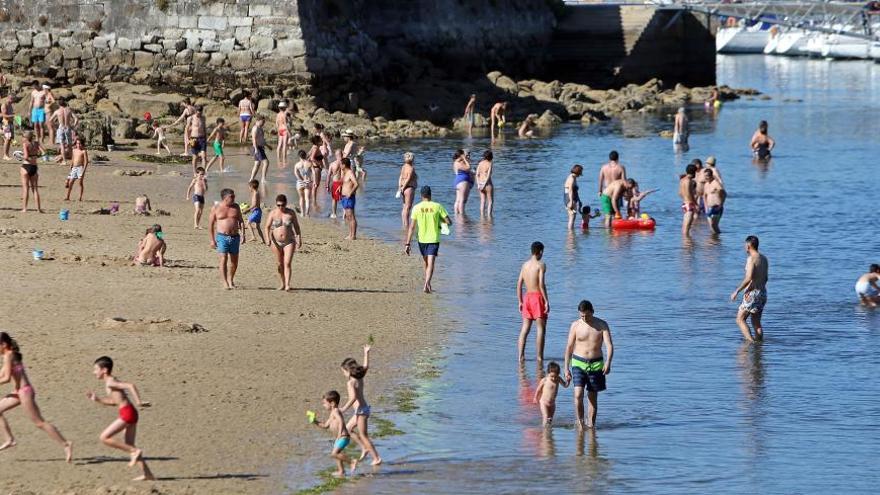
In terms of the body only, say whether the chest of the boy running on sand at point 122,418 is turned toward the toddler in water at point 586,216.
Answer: no

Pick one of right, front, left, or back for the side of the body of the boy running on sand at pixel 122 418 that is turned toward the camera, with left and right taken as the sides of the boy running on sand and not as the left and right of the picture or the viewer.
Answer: left

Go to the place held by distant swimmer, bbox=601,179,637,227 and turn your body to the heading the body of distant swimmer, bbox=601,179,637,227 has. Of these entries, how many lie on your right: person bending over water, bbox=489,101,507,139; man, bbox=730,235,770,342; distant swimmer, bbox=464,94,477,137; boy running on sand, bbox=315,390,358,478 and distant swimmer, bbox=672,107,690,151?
2

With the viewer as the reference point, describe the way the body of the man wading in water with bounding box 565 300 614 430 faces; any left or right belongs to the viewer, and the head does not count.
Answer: facing the viewer

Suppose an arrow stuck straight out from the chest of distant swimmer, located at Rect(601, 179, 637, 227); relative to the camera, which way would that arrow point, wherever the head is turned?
to the viewer's right

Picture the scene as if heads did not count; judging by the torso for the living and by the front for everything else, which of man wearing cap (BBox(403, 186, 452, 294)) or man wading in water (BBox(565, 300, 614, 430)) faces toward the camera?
the man wading in water

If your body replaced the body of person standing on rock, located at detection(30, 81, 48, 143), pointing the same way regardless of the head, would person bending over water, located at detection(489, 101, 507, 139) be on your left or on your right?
on your left

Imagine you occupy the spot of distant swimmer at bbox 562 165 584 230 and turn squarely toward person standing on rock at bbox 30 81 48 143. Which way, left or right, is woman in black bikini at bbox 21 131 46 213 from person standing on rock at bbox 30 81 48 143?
left

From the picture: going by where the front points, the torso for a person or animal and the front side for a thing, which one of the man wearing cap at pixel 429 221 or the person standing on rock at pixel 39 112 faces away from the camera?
the man wearing cap

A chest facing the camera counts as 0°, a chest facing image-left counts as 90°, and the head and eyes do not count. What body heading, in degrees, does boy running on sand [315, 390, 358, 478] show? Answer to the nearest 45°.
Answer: approximately 90°

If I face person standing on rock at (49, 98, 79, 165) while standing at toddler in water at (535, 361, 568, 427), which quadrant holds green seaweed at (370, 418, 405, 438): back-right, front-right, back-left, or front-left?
front-left
